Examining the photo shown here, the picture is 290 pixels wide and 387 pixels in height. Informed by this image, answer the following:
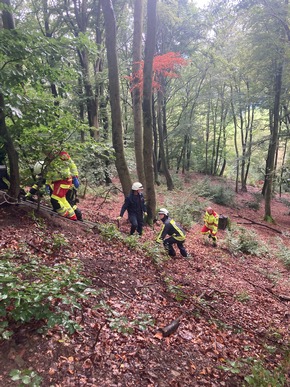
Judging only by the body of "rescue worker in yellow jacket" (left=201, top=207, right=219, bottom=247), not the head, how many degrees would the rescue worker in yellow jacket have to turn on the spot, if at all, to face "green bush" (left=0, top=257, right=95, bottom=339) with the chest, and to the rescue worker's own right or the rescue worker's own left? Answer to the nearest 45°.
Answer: approximately 45° to the rescue worker's own left

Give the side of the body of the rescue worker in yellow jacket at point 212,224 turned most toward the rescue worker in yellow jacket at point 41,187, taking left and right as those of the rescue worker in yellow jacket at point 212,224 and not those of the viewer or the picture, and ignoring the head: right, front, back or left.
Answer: front

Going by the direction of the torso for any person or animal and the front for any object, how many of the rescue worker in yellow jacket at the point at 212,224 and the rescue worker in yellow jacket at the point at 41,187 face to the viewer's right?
0

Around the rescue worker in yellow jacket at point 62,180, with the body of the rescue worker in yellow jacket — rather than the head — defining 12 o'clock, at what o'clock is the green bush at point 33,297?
The green bush is roughly at 9 o'clock from the rescue worker in yellow jacket.

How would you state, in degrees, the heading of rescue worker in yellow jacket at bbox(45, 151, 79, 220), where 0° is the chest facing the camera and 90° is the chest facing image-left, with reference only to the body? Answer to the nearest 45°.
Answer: approximately 90°
